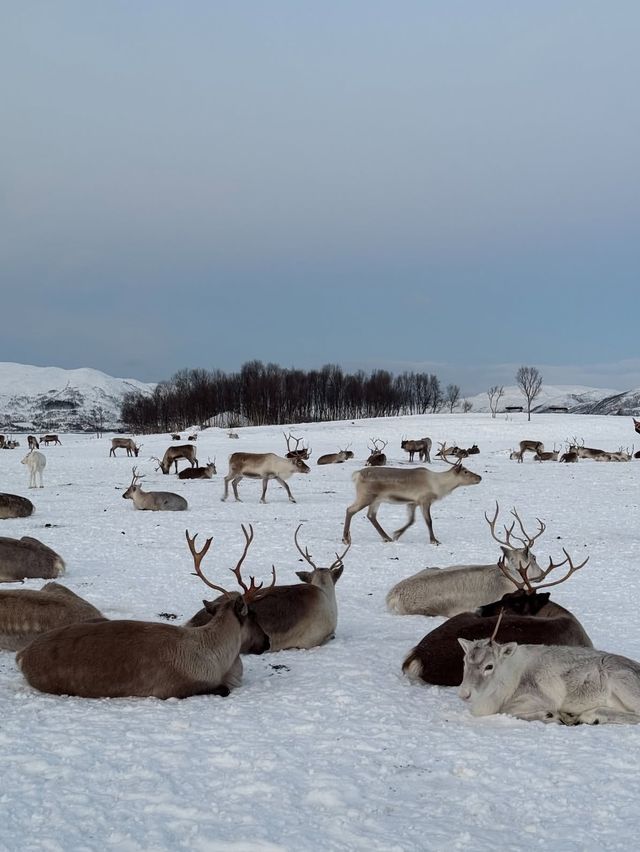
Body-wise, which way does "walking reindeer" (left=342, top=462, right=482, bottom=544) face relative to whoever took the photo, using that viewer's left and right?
facing to the right of the viewer

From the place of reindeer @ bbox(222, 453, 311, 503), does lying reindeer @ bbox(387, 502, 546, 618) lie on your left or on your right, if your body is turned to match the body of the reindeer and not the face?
on your right

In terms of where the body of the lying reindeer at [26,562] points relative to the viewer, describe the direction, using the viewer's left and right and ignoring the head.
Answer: facing to the left of the viewer

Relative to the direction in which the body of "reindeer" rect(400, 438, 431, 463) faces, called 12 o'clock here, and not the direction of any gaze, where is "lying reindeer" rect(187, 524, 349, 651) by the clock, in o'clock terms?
The lying reindeer is roughly at 9 o'clock from the reindeer.

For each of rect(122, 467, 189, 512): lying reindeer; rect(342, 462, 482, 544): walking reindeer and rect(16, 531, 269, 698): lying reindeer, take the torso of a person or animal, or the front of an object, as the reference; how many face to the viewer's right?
2

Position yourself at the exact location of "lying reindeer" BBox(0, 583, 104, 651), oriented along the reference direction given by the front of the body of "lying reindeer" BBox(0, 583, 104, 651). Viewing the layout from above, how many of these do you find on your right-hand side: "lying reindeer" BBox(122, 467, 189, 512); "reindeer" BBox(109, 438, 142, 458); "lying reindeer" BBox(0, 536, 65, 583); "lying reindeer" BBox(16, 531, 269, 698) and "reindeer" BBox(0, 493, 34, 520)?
4

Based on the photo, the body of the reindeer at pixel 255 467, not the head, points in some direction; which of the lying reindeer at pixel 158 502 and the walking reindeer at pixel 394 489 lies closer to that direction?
the walking reindeer

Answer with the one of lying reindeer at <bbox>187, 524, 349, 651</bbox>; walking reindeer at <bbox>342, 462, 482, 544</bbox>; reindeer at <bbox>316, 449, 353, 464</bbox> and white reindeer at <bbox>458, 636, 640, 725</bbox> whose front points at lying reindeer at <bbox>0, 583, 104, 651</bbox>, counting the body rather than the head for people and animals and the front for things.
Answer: the white reindeer

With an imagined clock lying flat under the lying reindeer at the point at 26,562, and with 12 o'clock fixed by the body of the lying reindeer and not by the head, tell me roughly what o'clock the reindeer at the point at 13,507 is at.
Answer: The reindeer is roughly at 3 o'clock from the lying reindeer.

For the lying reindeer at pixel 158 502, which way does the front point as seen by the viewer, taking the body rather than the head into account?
to the viewer's left

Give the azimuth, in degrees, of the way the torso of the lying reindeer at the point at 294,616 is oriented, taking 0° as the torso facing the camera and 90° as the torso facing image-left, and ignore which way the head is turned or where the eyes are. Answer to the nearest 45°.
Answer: approximately 225°

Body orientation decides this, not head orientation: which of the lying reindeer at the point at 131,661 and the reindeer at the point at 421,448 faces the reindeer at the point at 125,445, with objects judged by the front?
the reindeer at the point at 421,448

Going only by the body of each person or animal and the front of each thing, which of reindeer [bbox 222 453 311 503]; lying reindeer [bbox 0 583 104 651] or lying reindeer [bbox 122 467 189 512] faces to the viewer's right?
the reindeer

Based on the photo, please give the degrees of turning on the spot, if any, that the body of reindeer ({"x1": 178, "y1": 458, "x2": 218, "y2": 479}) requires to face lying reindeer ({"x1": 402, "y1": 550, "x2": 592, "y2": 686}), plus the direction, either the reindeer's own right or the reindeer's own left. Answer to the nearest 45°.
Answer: approximately 90° to the reindeer's own right

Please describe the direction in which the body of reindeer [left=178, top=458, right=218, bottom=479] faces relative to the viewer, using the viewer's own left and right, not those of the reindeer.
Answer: facing to the right of the viewer
